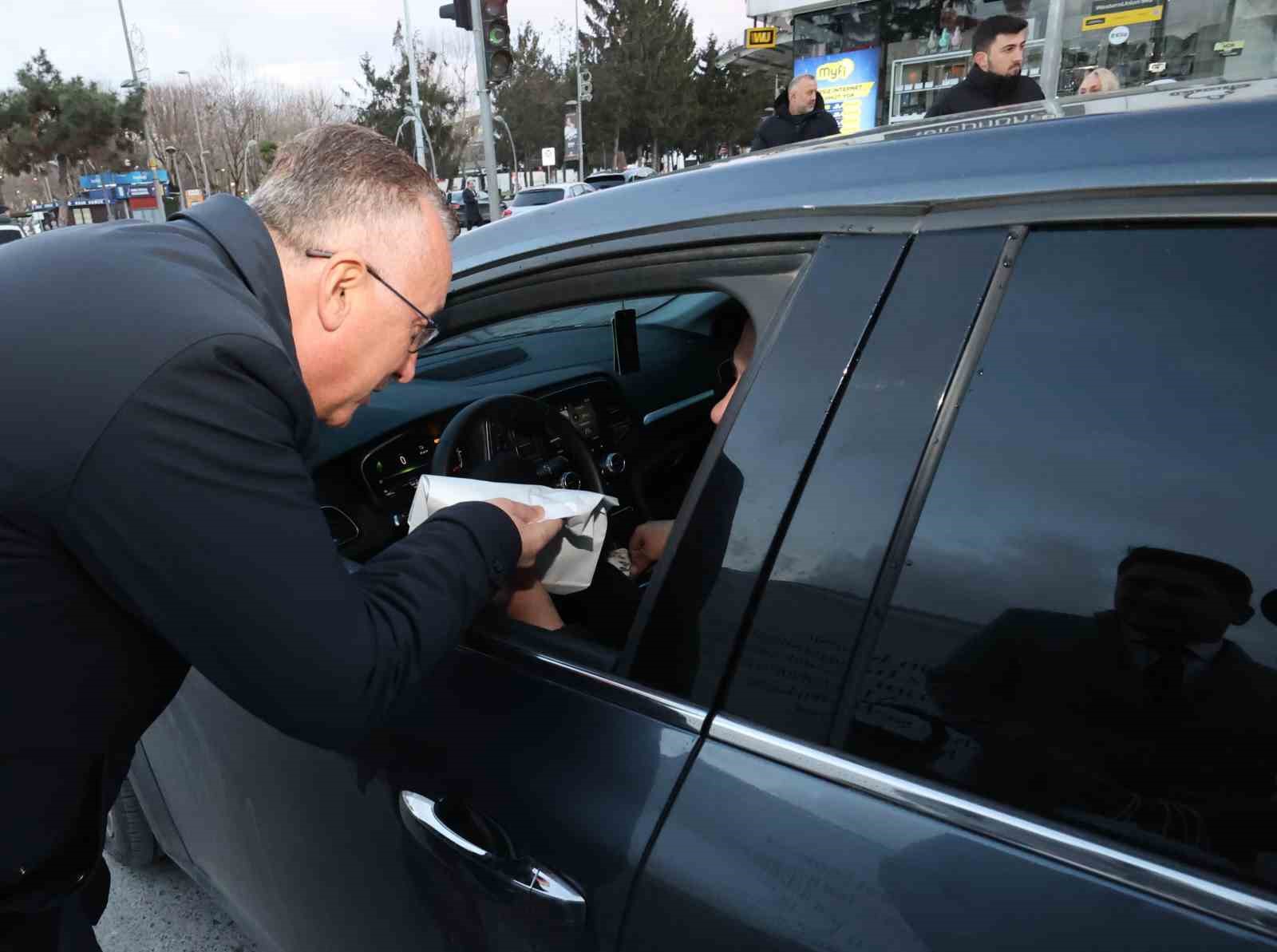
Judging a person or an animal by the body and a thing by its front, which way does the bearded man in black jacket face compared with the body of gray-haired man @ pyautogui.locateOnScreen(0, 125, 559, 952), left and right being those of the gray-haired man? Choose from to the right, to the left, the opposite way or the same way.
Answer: to the right

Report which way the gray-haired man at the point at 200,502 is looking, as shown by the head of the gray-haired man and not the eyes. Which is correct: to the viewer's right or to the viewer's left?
to the viewer's right

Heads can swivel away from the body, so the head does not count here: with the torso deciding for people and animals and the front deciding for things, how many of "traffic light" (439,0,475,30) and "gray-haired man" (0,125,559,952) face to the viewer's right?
1

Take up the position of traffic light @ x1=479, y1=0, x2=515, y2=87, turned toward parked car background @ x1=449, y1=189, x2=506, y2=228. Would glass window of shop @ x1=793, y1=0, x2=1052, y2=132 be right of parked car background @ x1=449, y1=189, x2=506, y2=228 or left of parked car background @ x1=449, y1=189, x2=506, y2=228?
right

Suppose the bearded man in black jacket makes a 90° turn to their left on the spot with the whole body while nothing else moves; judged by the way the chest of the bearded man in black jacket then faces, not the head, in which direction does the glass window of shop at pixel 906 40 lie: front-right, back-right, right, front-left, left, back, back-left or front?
front-left

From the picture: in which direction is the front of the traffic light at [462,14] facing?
to the viewer's left

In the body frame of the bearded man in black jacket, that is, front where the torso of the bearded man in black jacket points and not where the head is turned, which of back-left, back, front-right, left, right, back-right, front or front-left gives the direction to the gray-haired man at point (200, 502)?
front-right

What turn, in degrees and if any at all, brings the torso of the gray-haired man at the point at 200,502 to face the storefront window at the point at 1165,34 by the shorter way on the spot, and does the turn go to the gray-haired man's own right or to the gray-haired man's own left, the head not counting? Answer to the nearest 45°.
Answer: approximately 45° to the gray-haired man's own left

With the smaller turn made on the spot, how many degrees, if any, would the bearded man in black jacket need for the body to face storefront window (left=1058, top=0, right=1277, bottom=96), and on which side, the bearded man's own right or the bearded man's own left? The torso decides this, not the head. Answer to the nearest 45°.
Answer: approximately 135° to the bearded man's own left

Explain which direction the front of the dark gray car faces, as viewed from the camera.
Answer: facing away from the viewer and to the left of the viewer

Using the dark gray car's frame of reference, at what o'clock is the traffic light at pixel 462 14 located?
The traffic light is roughly at 1 o'clock from the dark gray car.

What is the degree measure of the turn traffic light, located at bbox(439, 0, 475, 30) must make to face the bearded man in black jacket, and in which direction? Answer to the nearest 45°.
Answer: approximately 135° to its left

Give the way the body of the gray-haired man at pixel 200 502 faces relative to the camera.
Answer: to the viewer's right

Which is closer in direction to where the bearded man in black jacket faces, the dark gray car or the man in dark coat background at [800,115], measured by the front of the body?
the dark gray car

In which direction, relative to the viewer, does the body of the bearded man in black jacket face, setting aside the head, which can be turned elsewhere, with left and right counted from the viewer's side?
facing the viewer and to the right of the viewer
